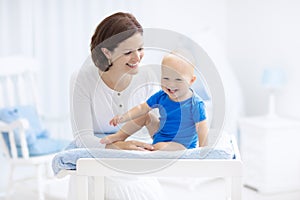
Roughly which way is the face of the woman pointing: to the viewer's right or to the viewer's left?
to the viewer's right

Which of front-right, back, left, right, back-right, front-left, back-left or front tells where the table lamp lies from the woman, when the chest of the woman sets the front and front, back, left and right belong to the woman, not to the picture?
left

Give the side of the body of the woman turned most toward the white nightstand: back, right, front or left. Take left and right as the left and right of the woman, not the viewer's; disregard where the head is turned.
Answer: left

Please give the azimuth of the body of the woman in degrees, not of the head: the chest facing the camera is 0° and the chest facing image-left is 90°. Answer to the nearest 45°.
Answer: approximately 315°

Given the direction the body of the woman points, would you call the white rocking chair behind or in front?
behind

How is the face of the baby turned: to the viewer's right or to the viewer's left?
to the viewer's left

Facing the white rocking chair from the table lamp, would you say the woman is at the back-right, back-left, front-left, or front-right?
front-left

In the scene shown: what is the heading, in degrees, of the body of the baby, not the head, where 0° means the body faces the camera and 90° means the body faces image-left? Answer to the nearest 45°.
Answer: approximately 45°

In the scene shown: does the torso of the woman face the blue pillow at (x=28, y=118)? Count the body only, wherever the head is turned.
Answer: no
